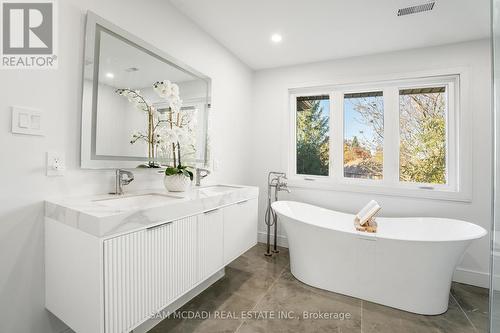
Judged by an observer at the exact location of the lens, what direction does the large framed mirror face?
facing the viewer and to the right of the viewer

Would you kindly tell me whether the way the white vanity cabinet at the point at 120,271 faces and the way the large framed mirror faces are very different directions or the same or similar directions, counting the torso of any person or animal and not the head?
same or similar directions

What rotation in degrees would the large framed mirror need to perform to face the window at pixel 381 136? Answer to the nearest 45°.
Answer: approximately 45° to its left

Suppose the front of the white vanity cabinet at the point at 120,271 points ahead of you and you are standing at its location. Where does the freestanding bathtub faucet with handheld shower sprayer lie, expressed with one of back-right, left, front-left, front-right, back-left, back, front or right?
left

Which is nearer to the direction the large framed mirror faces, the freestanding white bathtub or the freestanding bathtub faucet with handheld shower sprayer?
the freestanding white bathtub

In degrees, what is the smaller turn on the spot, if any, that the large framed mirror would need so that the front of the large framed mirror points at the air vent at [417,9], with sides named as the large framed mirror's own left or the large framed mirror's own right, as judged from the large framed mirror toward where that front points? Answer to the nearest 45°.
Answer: approximately 45° to the large framed mirror's own left

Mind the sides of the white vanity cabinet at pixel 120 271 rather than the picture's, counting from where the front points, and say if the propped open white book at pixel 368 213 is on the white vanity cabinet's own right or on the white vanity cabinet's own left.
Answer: on the white vanity cabinet's own left

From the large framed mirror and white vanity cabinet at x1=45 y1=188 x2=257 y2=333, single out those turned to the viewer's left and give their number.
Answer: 0

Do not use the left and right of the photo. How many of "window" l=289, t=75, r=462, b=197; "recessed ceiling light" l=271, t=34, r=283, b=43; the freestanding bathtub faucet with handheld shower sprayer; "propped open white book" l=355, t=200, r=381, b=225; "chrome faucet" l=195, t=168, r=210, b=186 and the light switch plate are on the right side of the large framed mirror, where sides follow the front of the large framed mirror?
1

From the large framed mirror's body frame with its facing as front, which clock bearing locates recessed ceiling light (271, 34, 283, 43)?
The recessed ceiling light is roughly at 10 o'clock from the large framed mirror.
